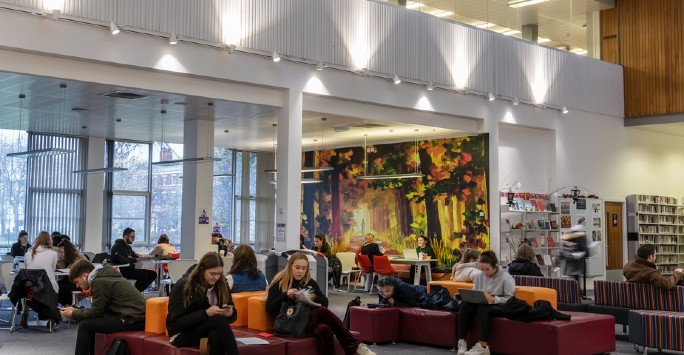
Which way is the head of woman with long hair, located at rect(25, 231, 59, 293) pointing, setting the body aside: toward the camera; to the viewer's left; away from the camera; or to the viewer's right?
away from the camera

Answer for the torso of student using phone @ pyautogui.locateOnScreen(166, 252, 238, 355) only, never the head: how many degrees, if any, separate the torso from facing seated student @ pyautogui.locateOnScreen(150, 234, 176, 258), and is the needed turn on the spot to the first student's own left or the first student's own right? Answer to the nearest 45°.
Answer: approximately 135° to the first student's own left

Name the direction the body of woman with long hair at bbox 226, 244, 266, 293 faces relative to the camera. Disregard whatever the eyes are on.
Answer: away from the camera

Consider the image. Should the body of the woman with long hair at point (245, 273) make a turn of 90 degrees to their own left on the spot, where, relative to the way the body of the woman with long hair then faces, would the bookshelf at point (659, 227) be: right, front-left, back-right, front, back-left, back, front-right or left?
back-right

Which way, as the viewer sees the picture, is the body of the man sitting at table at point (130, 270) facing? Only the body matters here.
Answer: to the viewer's right

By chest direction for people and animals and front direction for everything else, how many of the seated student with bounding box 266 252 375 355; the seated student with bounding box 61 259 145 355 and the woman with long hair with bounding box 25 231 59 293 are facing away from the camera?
1

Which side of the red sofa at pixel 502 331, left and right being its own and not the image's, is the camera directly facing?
front

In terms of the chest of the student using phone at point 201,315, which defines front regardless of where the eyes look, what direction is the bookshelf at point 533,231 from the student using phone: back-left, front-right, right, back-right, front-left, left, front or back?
left

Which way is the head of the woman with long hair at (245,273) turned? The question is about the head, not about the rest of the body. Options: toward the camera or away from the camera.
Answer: away from the camera

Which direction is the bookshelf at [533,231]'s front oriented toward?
toward the camera

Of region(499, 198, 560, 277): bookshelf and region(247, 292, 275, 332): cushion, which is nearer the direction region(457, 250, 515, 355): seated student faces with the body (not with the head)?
the cushion

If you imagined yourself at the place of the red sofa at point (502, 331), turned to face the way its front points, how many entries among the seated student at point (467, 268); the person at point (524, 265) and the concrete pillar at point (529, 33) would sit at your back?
3

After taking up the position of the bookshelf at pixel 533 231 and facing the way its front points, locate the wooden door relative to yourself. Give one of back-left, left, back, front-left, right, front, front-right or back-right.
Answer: back-left
